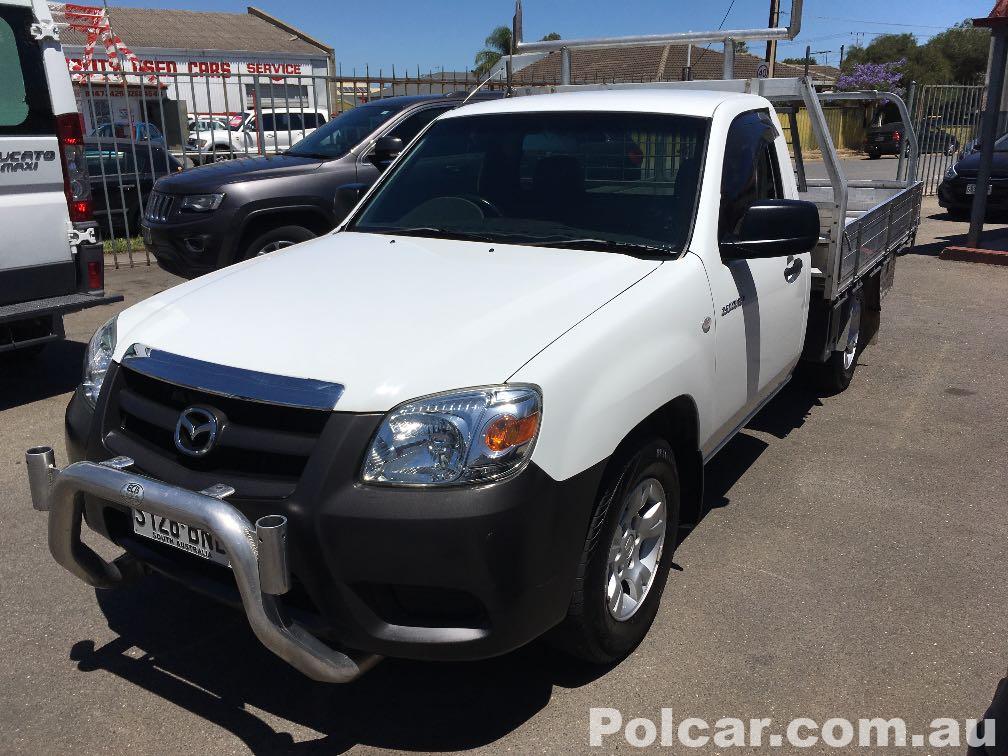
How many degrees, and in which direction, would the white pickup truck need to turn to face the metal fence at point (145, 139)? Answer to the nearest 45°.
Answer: approximately 90° to its right

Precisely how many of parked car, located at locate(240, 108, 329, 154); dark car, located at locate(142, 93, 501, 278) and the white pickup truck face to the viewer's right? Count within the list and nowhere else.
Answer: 0

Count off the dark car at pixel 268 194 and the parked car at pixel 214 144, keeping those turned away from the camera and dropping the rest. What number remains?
0

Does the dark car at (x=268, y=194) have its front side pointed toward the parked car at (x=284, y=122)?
no

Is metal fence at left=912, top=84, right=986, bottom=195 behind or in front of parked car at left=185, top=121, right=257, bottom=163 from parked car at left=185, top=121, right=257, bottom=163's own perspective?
behind

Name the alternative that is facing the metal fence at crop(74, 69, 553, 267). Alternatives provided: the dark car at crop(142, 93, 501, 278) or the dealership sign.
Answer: the dealership sign

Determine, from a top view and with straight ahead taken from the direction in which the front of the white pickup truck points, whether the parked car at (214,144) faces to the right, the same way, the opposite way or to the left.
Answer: the same way

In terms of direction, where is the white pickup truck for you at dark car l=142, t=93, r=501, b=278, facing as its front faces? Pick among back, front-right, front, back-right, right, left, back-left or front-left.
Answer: front-left

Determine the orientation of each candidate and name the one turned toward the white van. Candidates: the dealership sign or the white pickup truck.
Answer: the dealership sign

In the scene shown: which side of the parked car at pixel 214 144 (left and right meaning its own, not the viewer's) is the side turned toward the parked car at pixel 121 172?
front

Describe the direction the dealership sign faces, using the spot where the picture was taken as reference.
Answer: facing the viewer

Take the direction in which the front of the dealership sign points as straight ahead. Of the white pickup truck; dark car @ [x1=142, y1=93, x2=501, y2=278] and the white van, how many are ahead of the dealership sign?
3

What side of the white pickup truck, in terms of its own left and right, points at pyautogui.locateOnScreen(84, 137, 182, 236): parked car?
right

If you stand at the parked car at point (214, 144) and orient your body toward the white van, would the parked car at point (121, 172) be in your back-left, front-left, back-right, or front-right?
front-right

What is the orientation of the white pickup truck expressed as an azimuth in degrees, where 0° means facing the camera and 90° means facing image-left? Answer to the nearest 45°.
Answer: approximately 45°

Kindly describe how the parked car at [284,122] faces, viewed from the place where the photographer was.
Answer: facing the viewer and to the left of the viewer

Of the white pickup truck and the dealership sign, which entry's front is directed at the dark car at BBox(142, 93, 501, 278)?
the dealership sign

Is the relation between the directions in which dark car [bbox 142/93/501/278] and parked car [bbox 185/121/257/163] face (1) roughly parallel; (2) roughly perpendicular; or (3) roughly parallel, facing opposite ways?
roughly parallel

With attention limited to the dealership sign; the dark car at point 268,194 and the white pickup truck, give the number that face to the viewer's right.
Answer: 0

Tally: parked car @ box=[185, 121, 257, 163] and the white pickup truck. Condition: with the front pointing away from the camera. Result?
0

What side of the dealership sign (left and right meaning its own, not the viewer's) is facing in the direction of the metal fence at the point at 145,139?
front

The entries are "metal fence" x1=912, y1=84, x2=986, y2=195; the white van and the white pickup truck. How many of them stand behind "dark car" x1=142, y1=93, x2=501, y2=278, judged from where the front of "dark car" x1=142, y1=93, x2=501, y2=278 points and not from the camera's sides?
1
